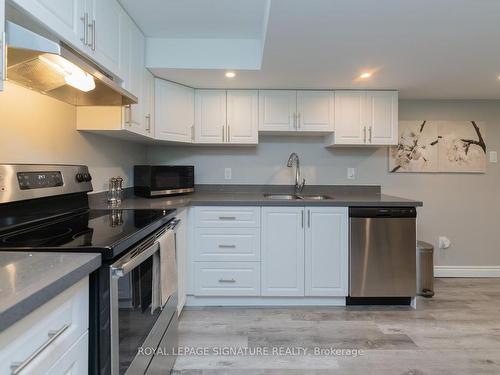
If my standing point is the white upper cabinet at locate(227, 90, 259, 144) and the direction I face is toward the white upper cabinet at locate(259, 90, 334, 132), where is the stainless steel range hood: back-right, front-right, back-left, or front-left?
back-right

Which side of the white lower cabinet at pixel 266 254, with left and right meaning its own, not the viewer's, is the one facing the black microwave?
right

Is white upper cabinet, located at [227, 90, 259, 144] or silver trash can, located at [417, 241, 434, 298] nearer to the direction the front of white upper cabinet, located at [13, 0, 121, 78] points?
the silver trash can

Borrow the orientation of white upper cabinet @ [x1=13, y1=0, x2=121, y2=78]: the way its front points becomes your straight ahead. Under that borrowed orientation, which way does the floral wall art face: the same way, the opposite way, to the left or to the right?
to the right

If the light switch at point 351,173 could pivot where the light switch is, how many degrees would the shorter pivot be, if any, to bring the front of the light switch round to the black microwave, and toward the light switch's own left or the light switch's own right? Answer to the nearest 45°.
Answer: approximately 45° to the light switch's own right

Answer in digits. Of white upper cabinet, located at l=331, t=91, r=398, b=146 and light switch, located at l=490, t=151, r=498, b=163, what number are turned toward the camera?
2

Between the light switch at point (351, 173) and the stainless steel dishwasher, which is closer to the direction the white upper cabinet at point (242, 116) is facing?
the stainless steel dishwasher

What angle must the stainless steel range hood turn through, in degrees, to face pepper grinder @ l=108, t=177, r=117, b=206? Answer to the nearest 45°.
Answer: approximately 135° to its left

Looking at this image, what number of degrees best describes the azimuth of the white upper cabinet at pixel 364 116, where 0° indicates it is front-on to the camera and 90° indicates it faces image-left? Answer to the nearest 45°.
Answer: approximately 0°
